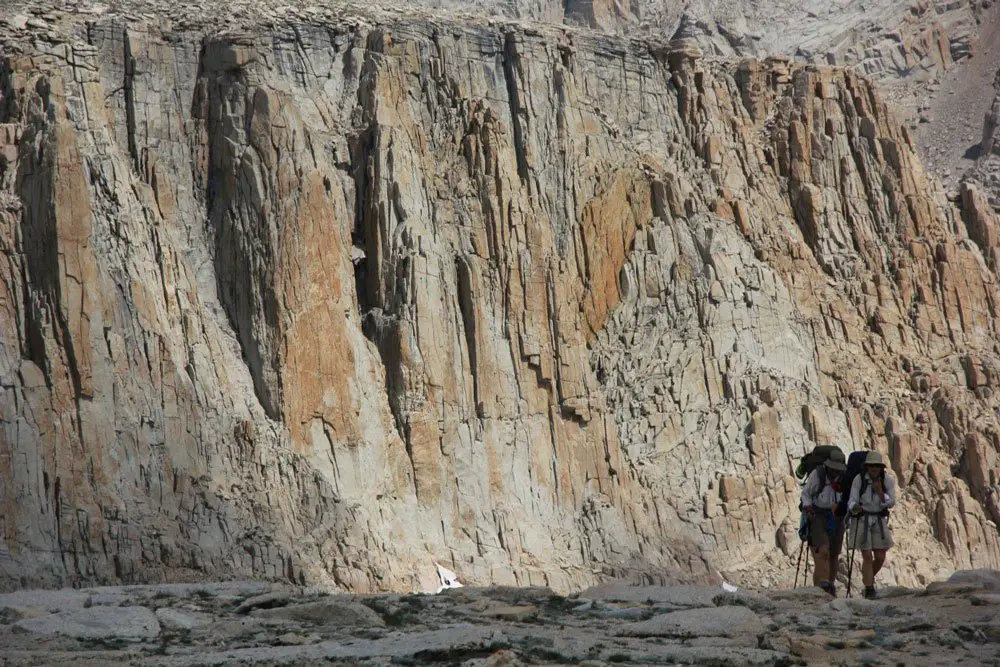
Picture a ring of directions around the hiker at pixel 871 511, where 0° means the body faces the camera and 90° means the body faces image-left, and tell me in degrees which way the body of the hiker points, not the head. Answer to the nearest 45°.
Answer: approximately 0°

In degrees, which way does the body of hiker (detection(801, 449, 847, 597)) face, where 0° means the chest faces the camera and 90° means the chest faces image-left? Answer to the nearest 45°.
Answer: approximately 315°

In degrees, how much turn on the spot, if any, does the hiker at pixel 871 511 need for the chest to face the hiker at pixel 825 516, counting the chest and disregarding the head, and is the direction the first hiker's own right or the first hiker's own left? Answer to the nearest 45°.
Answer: approximately 135° to the first hiker's own right
